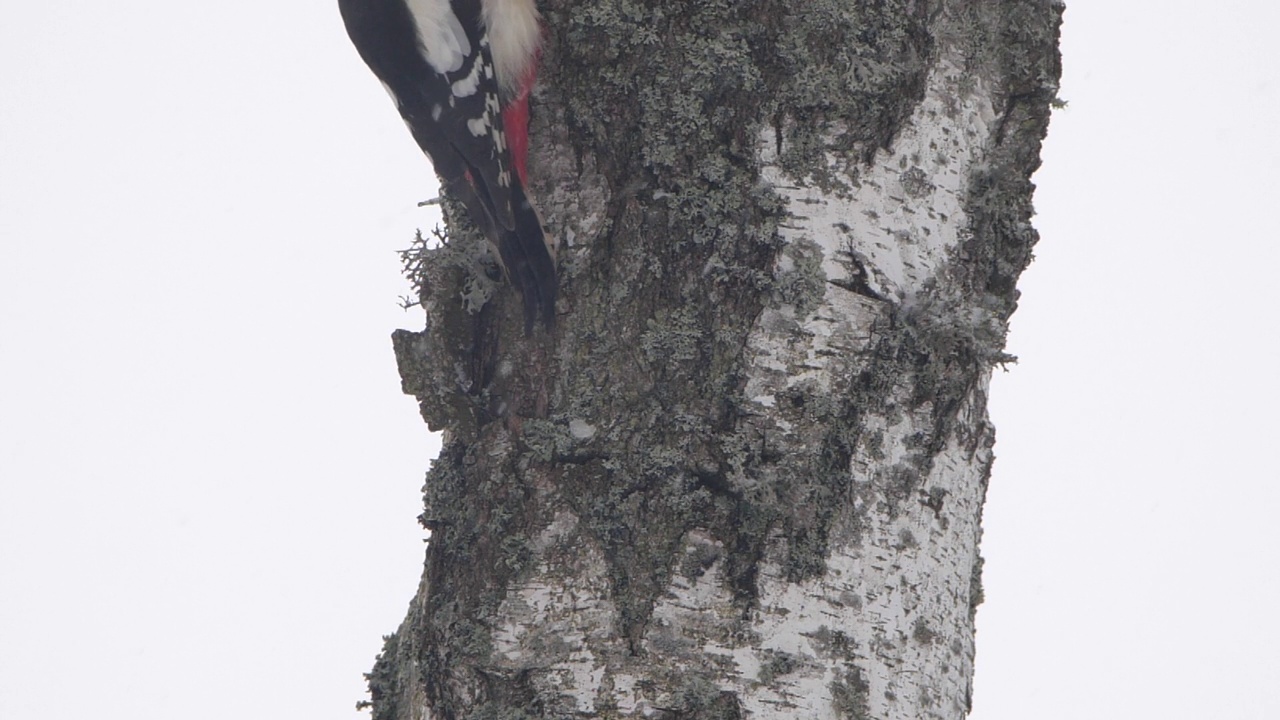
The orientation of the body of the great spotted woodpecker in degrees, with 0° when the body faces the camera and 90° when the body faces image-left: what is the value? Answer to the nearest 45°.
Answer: approximately 270°
